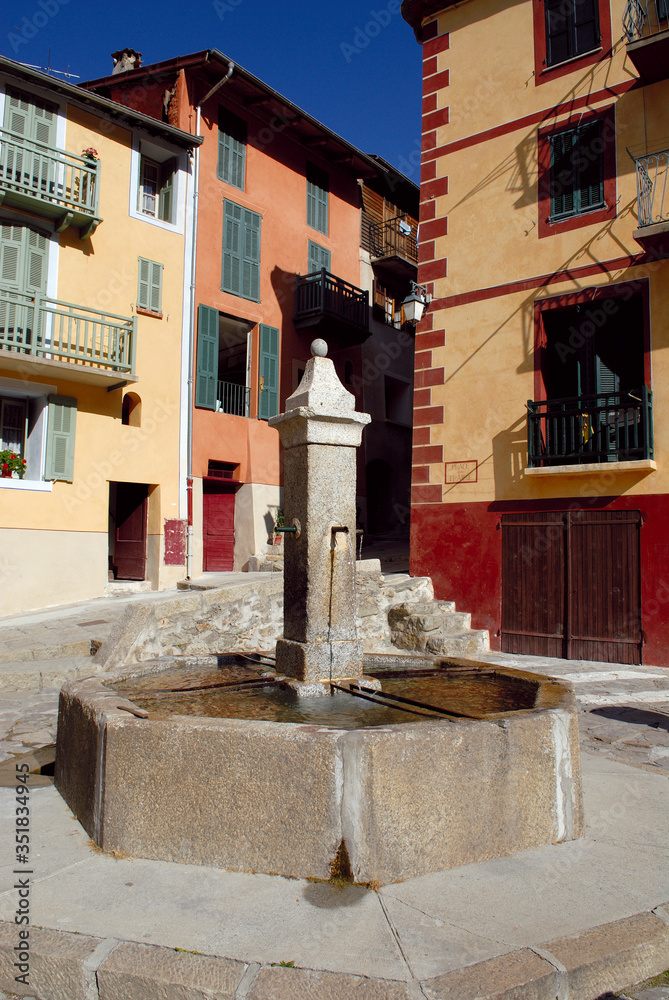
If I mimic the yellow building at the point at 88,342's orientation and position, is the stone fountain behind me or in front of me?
in front

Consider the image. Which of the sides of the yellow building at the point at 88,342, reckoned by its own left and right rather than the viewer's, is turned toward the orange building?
left

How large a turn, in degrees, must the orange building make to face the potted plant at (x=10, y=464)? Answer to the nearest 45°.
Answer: approximately 90° to its right

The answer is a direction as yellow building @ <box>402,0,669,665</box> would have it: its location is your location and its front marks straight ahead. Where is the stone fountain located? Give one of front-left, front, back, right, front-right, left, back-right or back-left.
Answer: front-left

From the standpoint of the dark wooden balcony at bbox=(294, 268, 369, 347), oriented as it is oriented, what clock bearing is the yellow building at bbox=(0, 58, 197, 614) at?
The yellow building is roughly at 3 o'clock from the dark wooden balcony.

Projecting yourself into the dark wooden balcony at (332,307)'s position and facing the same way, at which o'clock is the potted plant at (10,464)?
The potted plant is roughly at 3 o'clock from the dark wooden balcony.

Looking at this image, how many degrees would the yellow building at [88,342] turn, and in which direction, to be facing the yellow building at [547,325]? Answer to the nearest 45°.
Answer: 0° — it already faces it

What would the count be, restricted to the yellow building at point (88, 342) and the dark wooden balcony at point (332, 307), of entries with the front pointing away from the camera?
0
